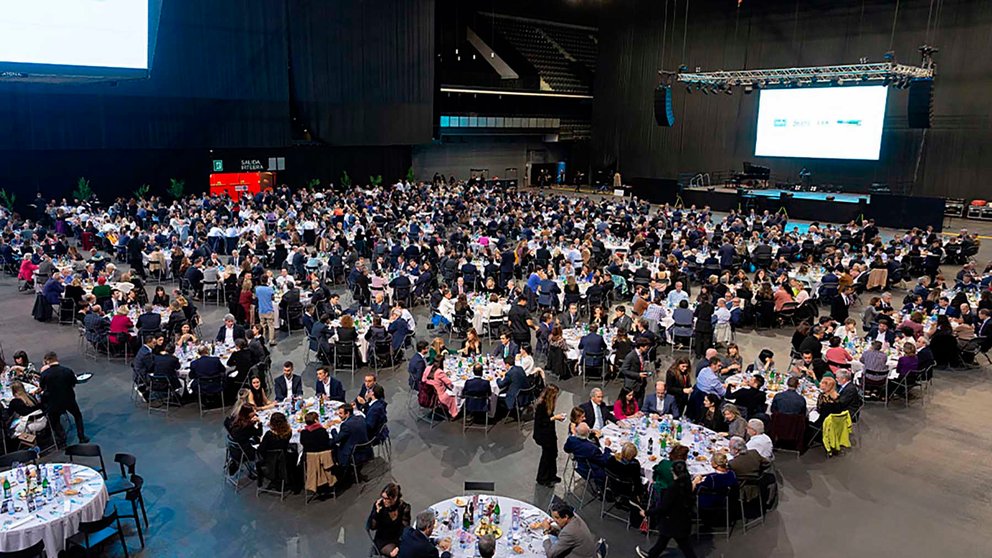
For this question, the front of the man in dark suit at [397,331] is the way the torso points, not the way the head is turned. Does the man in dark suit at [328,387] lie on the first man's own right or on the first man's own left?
on the first man's own left

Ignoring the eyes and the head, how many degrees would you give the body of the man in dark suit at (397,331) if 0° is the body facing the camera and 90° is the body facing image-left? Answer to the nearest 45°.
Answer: approximately 90°

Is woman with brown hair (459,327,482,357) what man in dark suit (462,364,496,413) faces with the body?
yes

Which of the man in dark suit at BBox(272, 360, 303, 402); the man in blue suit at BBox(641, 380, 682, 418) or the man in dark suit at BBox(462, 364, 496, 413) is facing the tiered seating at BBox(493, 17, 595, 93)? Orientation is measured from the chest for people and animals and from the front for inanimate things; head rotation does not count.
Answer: the man in dark suit at BBox(462, 364, 496, 413)

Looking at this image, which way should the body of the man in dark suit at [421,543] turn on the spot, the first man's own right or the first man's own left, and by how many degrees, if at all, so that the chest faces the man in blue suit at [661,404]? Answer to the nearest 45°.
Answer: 0° — they already face them

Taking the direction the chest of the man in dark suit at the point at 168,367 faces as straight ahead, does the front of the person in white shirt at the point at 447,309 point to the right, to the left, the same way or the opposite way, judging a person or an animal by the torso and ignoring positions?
to the right

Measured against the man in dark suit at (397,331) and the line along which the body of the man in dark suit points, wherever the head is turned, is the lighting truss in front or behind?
behind

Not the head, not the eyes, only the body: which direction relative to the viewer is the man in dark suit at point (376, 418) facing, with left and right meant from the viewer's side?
facing to the left of the viewer

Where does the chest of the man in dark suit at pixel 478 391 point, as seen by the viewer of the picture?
away from the camera
